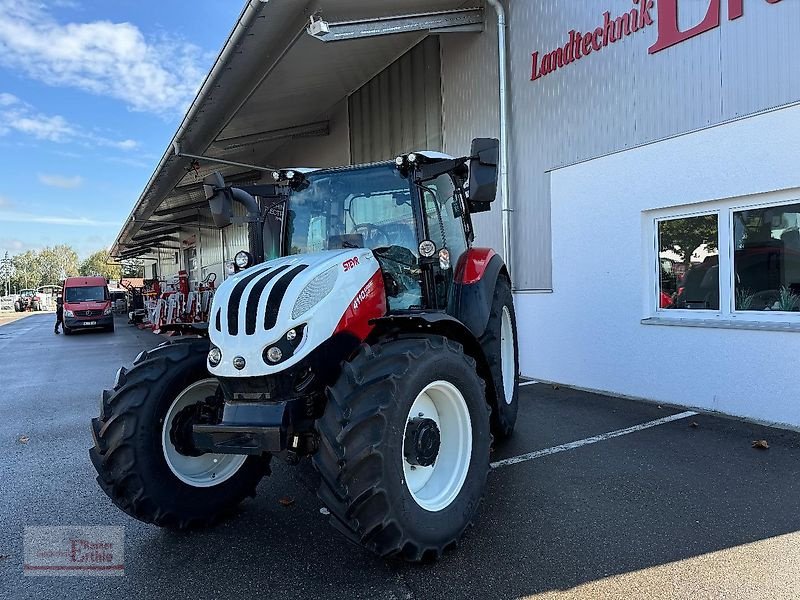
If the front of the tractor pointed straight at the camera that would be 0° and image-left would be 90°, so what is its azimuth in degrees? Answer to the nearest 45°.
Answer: approximately 45°

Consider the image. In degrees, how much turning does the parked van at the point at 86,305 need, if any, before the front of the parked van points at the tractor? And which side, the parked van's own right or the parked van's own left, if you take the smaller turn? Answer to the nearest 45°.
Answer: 0° — it already faces it

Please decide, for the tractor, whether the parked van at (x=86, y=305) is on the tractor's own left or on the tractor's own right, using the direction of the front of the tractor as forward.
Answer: on the tractor's own right

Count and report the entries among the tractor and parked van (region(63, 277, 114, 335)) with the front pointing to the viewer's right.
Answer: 0

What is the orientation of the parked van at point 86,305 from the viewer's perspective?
toward the camera
